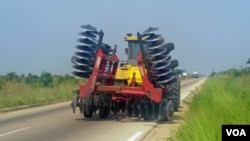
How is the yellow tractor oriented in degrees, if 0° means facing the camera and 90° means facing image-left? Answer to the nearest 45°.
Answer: approximately 180°
